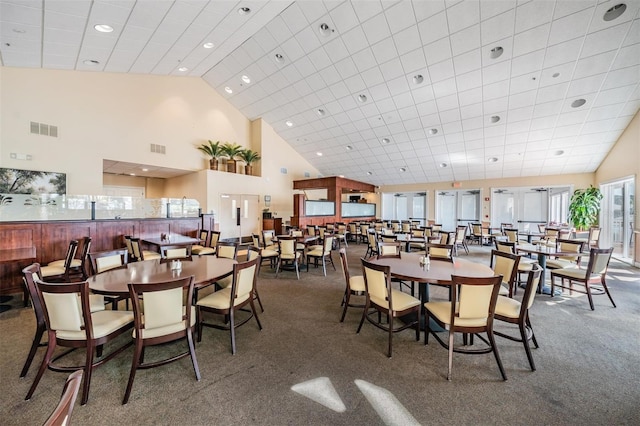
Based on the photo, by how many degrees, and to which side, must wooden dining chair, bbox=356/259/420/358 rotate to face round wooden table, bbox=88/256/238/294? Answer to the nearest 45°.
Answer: approximately 135° to its left

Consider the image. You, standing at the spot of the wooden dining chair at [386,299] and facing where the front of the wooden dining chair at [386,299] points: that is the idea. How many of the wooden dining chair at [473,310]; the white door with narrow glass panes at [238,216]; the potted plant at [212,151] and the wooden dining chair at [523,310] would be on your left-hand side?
2

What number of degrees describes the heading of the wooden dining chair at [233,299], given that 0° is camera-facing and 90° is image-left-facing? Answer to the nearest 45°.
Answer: approximately 135°

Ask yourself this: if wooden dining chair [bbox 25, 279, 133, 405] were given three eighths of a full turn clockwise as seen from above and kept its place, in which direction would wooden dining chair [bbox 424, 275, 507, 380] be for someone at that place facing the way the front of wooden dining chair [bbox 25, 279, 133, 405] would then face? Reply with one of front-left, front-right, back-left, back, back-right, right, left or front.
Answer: front-left

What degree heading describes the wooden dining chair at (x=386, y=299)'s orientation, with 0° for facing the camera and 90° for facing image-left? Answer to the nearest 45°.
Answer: approximately 225°

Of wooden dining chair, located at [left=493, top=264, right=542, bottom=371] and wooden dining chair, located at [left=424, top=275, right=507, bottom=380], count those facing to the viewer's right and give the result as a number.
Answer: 0

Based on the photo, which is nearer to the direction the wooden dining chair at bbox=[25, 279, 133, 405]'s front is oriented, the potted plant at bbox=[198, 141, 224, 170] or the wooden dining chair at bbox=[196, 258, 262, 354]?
the potted plant

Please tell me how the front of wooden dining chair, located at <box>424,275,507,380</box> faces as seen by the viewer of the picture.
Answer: facing away from the viewer and to the left of the viewer

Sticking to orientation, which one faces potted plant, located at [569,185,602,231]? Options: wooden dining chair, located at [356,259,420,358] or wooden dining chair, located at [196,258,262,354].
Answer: wooden dining chair, located at [356,259,420,358]

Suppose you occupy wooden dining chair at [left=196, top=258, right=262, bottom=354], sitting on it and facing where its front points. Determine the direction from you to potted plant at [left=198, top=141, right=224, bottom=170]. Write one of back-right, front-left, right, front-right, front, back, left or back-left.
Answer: front-right

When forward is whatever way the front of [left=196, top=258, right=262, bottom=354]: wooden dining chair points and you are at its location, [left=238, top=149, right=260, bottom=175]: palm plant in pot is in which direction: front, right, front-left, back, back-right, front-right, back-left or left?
front-right

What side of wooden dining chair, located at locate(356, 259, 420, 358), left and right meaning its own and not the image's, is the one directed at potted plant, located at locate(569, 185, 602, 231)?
front

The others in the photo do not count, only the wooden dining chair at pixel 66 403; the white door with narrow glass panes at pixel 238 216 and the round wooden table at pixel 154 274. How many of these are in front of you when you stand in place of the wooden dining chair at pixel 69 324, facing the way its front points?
2

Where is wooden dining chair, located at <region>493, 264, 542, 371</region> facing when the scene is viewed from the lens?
facing away from the viewer and to the left of the viewer

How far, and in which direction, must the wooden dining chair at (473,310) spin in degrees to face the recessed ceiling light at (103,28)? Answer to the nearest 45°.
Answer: approximately 45° to its left

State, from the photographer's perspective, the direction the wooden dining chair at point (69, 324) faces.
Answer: facing away from the viewer and to the right of the viewer

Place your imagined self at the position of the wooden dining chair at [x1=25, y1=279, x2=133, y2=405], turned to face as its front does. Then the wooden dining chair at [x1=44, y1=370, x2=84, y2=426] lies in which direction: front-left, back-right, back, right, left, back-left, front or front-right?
back-right

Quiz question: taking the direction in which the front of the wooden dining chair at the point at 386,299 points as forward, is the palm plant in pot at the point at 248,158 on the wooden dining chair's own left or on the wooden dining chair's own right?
on the wooden dining chair's own left
